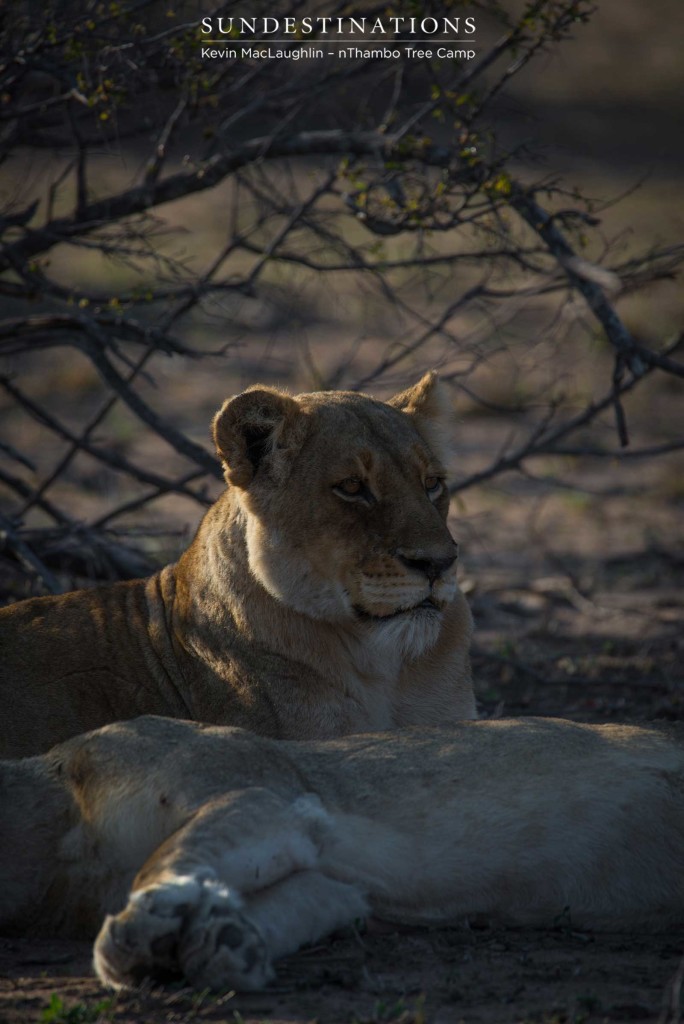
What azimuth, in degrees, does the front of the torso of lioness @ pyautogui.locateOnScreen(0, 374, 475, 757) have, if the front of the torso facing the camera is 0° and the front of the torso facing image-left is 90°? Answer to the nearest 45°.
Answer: approximately 315°

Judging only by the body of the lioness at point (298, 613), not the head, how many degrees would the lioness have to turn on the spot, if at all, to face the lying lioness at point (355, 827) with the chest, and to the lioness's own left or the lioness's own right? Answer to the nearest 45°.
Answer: approximately 45° to the lioness's own right
